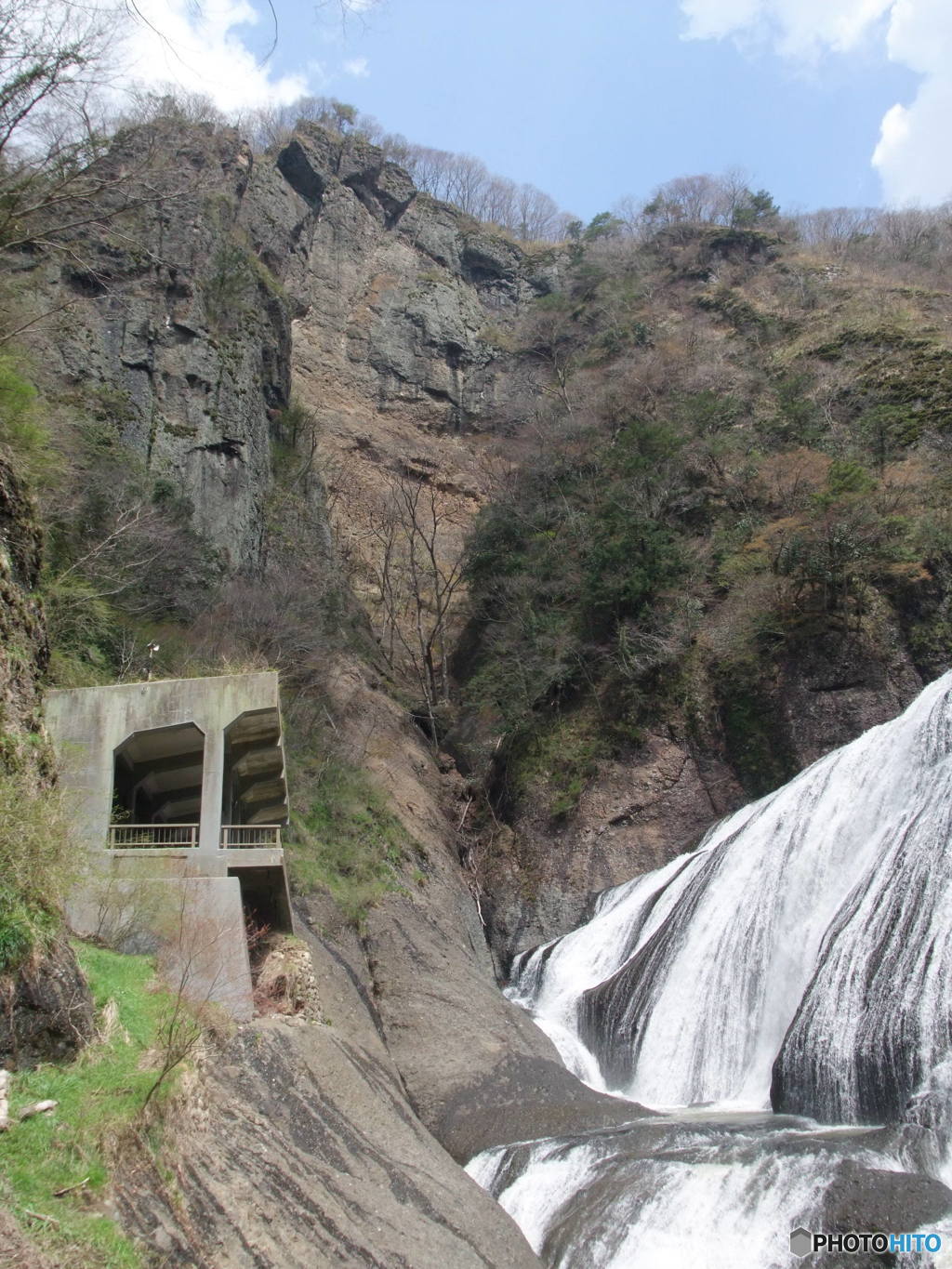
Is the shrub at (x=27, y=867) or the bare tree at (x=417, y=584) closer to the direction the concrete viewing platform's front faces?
the shrub

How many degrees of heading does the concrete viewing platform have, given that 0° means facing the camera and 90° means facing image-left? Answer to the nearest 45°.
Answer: approximately 0°

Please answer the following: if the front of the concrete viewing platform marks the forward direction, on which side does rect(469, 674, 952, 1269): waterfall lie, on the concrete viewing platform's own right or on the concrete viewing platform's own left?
on the concrete viewing platform's own left

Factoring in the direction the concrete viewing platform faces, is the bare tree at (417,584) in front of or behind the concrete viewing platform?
behind

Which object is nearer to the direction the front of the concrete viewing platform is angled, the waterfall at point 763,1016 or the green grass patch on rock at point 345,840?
the waterfall
